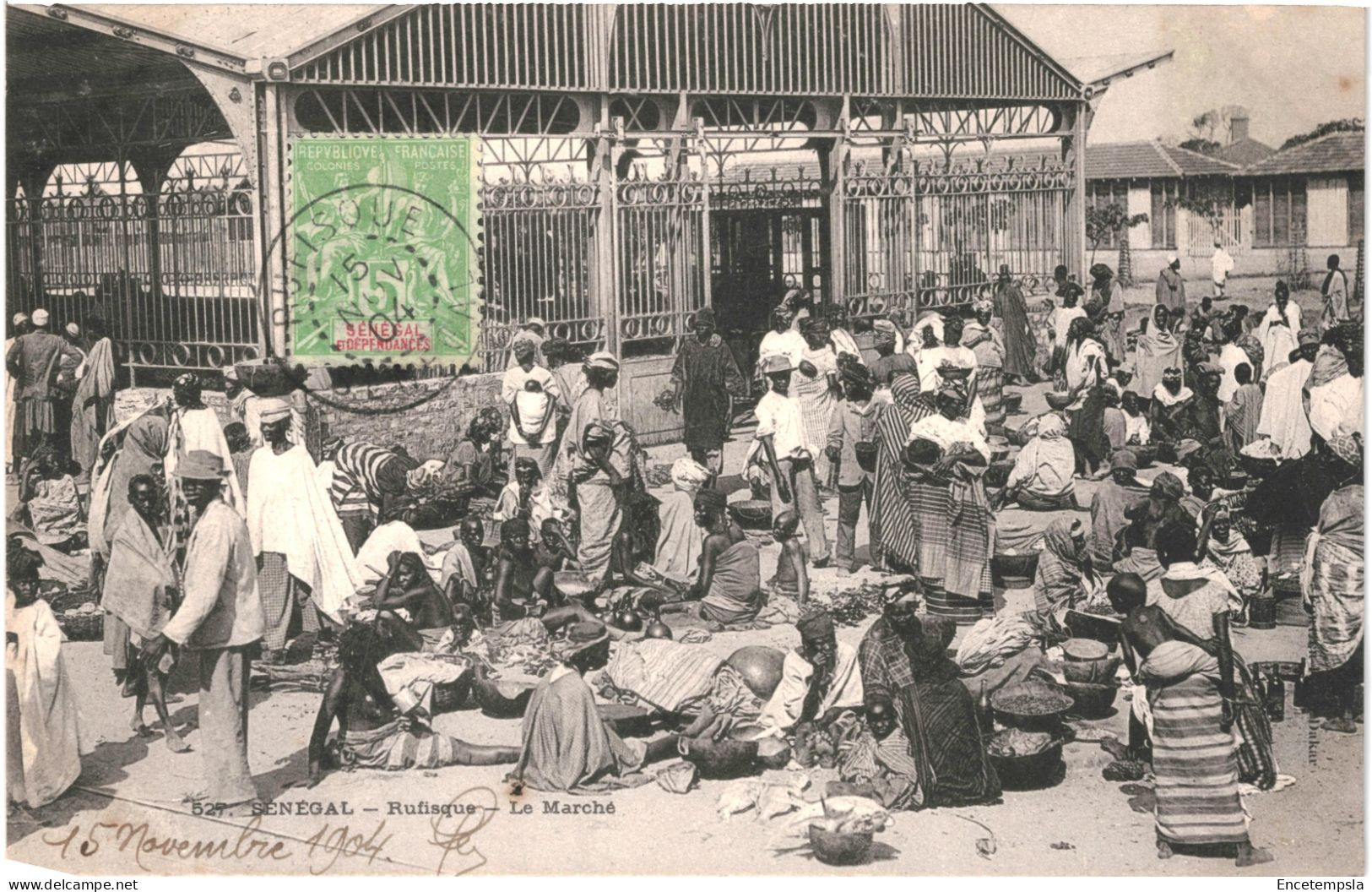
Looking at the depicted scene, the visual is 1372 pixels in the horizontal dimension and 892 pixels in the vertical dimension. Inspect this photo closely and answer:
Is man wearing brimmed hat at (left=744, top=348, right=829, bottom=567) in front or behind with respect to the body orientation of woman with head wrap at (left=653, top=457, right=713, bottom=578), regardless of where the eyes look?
in front

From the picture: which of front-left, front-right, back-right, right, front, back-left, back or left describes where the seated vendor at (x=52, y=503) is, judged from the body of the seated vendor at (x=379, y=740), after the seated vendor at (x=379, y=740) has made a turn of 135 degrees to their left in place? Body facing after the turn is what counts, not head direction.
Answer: front

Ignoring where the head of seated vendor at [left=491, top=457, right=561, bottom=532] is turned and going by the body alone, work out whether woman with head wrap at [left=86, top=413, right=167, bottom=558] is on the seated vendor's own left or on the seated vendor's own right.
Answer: on the seated vendor's own right

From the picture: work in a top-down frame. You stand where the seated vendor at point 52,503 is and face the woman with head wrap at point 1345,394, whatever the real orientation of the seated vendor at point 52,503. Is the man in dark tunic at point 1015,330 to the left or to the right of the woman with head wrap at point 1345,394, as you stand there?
left

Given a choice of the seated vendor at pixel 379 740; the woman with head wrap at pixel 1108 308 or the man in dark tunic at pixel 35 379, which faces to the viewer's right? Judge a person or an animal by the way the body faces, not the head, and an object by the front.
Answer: the seated vendor

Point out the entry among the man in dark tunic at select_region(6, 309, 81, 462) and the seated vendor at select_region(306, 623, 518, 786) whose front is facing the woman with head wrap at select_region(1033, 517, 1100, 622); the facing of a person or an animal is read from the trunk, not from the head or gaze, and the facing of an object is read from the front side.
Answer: the seated vendor

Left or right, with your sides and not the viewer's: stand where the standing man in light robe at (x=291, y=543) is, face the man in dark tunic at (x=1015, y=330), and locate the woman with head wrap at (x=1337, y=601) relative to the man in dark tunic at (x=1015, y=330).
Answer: right
